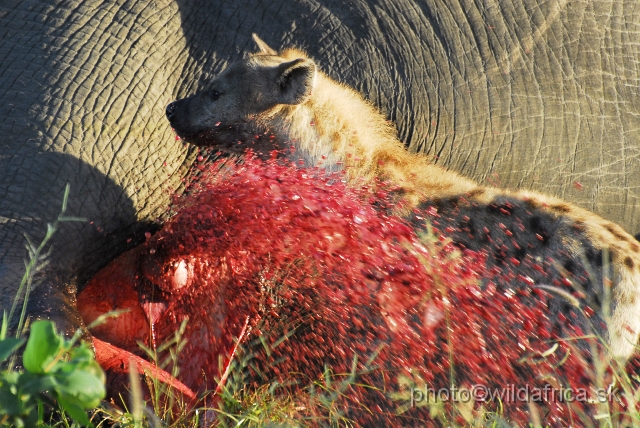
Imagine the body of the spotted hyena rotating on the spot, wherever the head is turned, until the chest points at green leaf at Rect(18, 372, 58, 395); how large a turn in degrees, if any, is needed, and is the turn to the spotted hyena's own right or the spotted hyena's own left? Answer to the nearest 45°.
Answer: approximately 90° to the spotted hyena's own left

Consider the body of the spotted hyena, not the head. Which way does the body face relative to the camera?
to the viewer's left

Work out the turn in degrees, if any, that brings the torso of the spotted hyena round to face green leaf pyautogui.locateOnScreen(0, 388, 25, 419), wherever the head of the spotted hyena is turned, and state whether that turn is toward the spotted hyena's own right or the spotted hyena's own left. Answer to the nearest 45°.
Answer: approximately 90° to the spotted hyena's own left

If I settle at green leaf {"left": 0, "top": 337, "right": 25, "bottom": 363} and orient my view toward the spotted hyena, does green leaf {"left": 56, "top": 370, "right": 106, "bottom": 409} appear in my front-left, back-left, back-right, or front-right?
front-right

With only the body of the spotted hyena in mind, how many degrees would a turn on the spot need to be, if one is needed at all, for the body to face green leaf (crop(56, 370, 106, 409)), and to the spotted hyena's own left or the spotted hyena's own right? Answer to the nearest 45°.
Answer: approximately 90° to the spotted hyena's own left

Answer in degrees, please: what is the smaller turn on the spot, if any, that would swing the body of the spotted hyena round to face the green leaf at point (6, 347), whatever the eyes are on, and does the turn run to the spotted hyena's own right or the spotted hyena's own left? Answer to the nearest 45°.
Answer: approximately 90° to the spotted hyena's own left
